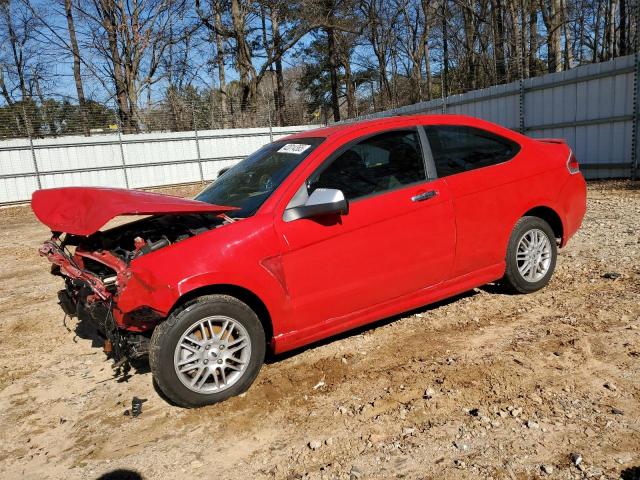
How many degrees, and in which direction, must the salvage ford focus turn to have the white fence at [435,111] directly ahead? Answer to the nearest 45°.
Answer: approximately 135° to its right

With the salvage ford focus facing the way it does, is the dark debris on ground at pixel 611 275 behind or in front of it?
behind

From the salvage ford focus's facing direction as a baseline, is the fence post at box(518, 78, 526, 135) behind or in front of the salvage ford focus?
behind

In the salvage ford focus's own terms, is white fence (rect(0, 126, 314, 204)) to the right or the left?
on its right

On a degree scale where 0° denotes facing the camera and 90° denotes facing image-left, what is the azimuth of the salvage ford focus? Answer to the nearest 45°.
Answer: approximately 45°
